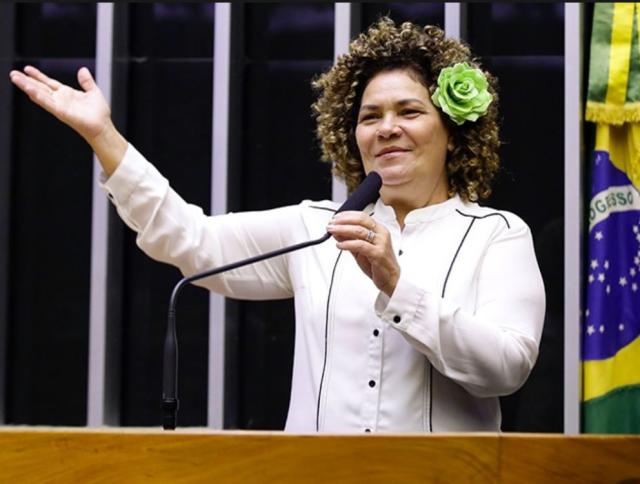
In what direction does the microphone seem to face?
to the viewer's right

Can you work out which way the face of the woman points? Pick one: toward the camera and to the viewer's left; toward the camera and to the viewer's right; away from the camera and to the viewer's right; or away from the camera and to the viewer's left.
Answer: toward the camera and to the viewer's left

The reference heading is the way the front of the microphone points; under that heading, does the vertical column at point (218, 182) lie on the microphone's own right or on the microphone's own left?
on the microphone's own left

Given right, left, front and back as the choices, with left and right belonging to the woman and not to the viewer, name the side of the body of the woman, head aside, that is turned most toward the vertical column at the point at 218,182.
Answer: back

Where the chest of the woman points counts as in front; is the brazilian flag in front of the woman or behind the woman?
behind

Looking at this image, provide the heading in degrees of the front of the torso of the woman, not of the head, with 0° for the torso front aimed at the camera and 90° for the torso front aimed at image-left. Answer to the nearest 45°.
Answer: approximately 0°

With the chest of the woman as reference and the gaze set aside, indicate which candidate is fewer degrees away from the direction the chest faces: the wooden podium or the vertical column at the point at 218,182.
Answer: the wooden podium

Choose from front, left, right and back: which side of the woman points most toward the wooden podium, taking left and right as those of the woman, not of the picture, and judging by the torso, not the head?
front

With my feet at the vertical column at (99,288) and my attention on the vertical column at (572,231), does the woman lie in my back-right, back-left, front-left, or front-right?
front-right

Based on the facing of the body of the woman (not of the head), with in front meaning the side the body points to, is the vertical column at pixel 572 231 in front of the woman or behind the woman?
behind

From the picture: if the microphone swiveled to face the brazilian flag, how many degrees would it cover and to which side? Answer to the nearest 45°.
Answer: approximately 45° to its left
